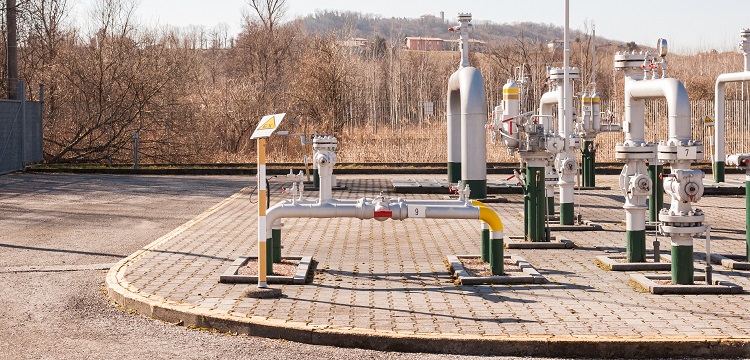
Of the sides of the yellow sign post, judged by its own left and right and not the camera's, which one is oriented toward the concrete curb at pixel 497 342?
left

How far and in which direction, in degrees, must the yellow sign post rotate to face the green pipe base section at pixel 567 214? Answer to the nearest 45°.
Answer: approximately 180°

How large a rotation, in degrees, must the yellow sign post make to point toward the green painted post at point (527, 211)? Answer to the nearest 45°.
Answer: approximately 180°

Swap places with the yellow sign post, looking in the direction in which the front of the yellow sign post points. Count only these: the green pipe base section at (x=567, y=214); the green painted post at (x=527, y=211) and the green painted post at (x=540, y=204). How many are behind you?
3

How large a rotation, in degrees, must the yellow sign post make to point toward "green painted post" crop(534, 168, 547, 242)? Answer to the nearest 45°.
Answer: approximately 180°

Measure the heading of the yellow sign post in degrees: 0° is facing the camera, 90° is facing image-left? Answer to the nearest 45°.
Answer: approximately 45°

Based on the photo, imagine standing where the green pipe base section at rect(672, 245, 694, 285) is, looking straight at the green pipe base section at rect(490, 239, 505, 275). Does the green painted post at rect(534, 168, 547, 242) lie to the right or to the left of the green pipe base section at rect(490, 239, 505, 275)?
right

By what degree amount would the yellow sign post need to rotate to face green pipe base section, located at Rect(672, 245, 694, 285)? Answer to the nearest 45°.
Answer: approximately 135° to its left
